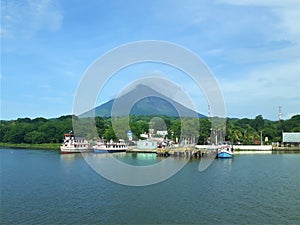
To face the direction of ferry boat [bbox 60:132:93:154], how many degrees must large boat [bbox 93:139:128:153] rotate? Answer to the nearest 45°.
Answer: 0° — it already faces it

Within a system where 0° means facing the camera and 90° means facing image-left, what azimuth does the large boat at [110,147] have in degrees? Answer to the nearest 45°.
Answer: approximately 90°
